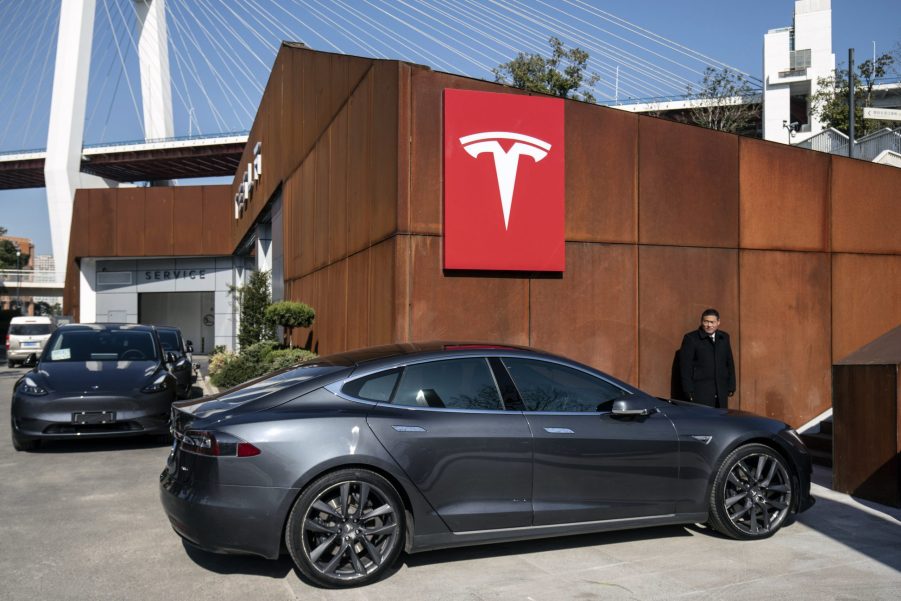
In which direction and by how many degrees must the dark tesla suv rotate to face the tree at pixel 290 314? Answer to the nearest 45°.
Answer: approximately 135° to its left

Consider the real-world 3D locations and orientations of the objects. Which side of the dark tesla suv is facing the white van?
back

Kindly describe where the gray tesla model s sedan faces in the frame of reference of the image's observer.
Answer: facing away from the viewer and to the right of the viewer

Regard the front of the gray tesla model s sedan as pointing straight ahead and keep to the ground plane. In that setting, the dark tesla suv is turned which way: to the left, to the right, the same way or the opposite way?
to the right

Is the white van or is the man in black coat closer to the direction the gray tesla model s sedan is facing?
the man in black coat

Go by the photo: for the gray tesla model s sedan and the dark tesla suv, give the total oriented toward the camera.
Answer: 1
